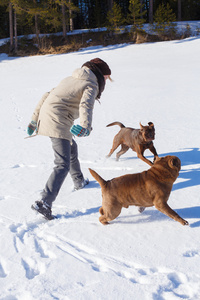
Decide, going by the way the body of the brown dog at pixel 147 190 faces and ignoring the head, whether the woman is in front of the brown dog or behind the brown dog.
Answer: behind

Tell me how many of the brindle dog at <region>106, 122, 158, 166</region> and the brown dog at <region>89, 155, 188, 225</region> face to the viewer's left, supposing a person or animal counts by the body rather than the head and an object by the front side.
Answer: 0

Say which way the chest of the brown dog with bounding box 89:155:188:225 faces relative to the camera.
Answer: to the viewer's right

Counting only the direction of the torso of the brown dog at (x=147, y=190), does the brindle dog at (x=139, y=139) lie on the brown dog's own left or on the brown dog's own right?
on the brown dog's own left

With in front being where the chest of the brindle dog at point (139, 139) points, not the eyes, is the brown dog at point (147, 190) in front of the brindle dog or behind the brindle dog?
in front

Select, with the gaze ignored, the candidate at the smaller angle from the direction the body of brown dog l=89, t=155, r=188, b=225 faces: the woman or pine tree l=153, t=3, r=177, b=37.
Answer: the pine tree

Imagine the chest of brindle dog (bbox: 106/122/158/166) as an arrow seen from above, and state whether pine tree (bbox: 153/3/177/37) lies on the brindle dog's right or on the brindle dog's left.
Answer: on the brindle dog's left

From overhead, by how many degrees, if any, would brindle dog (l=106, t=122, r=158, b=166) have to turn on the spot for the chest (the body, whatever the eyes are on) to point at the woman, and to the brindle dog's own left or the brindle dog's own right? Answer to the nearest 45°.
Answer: approximately 90° to the brindle dog's own right

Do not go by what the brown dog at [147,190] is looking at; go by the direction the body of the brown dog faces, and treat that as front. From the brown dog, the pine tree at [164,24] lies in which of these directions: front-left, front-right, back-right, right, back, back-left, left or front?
left

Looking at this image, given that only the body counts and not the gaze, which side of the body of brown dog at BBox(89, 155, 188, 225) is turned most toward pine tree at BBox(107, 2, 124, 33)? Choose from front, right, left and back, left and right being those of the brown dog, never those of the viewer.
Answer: left

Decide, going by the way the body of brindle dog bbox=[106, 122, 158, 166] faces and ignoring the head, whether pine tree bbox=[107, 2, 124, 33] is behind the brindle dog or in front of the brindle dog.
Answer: behind
